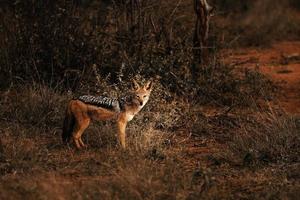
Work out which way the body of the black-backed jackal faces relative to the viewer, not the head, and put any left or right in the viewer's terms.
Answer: facing to the right of the viewer
